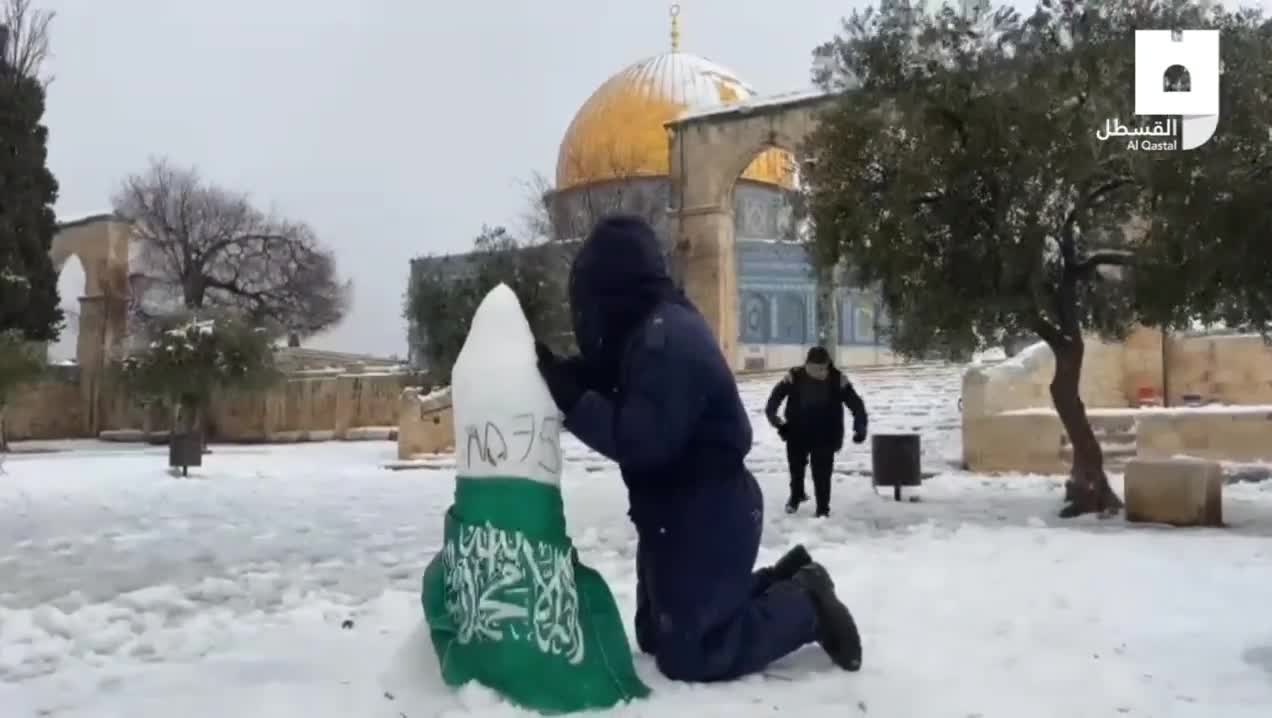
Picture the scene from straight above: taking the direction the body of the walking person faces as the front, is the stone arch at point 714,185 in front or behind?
behind

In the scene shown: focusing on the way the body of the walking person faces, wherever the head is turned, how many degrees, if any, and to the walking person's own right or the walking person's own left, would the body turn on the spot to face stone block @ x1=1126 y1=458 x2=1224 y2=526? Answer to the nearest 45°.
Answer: approximately 90° to the walking person's own left

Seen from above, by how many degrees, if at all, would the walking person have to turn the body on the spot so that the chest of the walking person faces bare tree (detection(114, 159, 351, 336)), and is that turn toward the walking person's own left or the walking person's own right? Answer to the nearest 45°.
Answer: approximately 135° to the walking person's own right

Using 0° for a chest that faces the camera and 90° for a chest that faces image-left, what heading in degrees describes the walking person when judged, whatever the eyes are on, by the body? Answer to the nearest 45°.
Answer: approximately 0°

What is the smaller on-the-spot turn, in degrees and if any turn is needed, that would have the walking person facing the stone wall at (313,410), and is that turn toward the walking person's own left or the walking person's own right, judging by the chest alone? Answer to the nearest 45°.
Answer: approximately 135° to the walking person's own right

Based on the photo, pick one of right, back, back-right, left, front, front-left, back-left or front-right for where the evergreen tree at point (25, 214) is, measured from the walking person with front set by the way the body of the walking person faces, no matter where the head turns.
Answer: back-right

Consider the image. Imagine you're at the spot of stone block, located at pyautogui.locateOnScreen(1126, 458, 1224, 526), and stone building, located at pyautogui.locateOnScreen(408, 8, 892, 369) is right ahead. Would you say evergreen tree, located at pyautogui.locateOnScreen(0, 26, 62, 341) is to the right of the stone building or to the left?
left

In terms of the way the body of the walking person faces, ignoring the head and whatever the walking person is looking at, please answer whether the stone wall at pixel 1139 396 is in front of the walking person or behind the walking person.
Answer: behind

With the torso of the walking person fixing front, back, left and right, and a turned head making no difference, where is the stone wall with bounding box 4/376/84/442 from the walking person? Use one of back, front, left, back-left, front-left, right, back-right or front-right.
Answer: back-right
